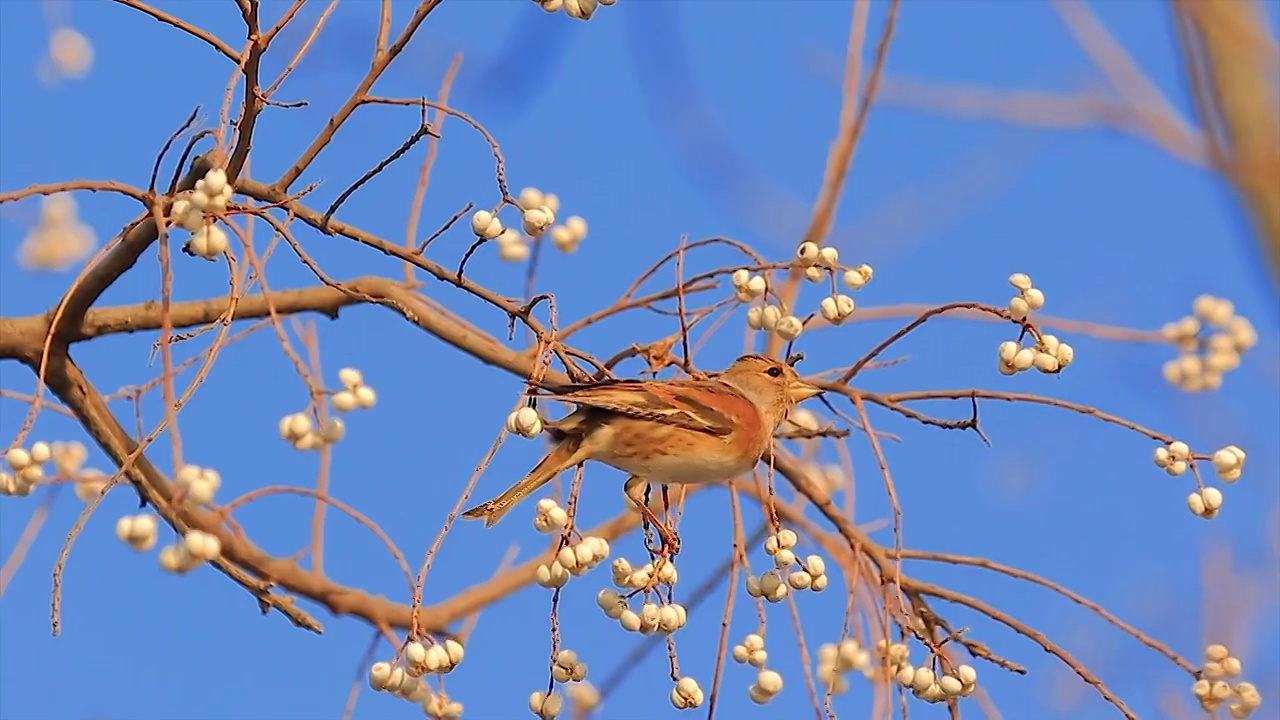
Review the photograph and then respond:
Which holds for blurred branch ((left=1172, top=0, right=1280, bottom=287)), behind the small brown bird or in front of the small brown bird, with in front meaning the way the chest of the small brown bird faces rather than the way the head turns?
in front

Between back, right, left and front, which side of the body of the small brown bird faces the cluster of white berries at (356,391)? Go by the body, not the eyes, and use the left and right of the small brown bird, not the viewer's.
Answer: back

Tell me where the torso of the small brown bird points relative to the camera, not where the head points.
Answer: to the viewer's right

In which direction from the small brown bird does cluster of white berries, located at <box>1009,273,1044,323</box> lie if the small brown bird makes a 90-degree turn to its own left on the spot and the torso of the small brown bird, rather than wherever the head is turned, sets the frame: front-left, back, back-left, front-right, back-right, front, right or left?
back-right
